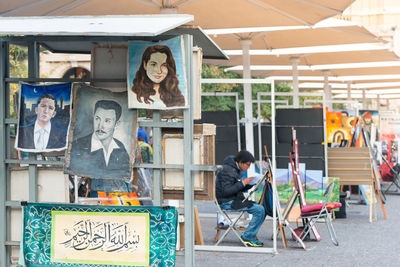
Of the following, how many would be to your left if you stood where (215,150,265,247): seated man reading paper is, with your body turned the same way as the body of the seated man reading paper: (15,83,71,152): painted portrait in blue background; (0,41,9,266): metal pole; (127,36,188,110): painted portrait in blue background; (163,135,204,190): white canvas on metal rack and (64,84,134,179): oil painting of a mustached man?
0

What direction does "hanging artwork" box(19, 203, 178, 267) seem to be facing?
toward the camera

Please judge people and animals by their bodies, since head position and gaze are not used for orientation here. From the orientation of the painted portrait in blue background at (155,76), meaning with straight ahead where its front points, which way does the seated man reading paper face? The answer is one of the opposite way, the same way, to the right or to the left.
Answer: to the left

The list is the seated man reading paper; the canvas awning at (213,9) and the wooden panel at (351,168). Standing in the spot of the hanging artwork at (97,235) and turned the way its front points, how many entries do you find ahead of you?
0

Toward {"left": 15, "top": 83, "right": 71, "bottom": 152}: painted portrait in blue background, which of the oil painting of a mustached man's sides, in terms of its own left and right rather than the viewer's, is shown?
right

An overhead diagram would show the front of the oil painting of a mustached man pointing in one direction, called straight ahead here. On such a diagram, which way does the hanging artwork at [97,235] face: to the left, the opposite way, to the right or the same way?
the same way

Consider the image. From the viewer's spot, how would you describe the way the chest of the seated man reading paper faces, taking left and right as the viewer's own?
facing to the right of the viewer

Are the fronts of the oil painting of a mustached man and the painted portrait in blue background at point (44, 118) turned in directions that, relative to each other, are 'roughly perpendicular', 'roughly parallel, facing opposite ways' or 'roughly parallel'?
roughly parallel

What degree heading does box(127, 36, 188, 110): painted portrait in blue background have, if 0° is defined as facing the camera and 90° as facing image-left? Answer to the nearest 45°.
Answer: approximately 0°

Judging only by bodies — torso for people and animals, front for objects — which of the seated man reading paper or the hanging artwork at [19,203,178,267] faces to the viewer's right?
the seated man reading paper

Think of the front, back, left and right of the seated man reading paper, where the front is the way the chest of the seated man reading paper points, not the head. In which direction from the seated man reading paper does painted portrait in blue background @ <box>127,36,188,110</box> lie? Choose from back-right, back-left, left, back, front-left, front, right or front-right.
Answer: right

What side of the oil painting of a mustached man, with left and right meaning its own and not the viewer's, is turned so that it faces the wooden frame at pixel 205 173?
left

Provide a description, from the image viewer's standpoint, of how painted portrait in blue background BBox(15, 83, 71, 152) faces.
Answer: facing the viewer

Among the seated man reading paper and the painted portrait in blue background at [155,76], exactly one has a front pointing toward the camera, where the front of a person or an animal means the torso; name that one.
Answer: the painted portrait in blue background
